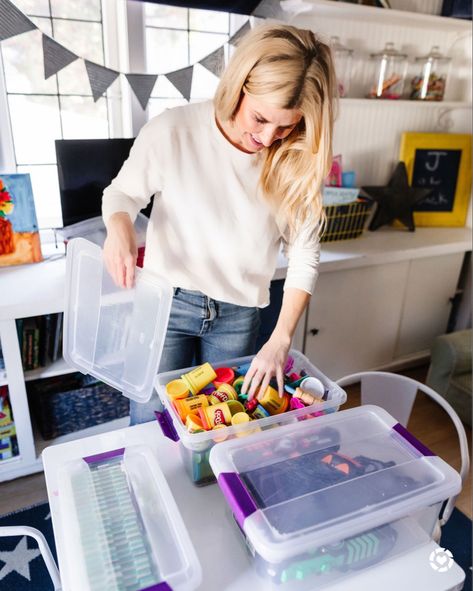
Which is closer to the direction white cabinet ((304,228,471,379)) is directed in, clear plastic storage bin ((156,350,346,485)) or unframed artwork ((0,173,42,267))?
the clear plastic storage bin

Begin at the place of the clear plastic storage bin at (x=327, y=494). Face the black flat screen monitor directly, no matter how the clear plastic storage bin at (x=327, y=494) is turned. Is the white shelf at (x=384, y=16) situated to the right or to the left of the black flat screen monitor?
right

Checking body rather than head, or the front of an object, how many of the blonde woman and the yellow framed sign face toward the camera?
2

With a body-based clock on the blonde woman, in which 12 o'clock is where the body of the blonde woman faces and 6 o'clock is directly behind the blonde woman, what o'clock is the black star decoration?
The black star decoration is roughly at 7 o'clock from the blonde woman.

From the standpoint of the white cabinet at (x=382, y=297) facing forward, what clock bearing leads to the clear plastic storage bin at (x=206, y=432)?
The clear plastic storage bin is roughly at 2 o'clock from the white cabinet.

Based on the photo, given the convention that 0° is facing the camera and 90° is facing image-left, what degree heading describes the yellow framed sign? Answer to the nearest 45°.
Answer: approximately 0°

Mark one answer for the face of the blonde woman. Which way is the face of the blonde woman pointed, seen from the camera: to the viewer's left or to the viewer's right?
to the viewer's right

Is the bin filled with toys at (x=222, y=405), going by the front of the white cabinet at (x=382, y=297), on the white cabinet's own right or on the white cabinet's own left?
on the white cabinet's own right
